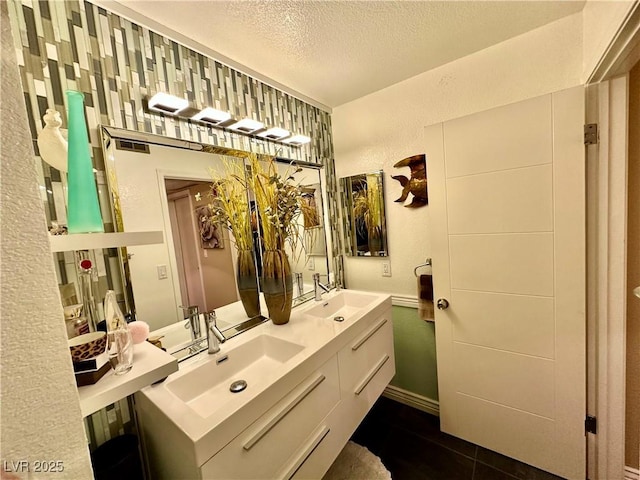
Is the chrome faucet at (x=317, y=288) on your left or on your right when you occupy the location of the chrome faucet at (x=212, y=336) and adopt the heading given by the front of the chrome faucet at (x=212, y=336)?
on your left

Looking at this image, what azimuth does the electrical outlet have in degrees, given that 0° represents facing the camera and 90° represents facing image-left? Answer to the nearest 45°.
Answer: approximately 0°

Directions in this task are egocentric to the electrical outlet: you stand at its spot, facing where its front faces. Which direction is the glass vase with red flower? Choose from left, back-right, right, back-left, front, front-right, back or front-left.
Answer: front-right

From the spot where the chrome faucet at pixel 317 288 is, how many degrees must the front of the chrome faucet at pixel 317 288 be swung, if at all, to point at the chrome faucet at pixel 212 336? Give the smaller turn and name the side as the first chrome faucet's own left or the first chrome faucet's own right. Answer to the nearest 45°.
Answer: approximately 90° to the first chrome faucet's own right

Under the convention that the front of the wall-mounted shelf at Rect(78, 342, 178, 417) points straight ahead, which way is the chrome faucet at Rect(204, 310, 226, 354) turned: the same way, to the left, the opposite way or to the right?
the same way

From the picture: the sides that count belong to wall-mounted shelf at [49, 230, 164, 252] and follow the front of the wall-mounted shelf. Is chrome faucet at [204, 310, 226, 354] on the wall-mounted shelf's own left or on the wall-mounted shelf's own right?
on the wall-mounted shelf's own left

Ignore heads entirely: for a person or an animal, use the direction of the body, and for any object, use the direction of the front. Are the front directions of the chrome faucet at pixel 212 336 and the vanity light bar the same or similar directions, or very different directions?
same or similar directions

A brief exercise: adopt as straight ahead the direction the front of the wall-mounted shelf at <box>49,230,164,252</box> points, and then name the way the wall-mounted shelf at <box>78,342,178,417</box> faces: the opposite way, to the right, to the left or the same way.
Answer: the same way

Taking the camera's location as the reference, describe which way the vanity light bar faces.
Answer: facing the viewer and to the right of the viewer

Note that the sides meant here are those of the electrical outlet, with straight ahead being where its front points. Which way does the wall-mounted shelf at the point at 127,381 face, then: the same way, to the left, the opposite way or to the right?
to the left

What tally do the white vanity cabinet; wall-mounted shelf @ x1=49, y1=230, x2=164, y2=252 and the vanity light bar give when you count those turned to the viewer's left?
0

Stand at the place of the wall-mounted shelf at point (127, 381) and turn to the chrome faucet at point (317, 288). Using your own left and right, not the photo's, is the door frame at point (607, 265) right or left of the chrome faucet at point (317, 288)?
right

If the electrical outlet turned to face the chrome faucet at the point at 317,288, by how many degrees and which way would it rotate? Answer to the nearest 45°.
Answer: approximately 45° to its right

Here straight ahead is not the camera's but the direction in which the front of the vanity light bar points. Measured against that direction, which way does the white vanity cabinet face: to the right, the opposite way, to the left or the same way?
the same way
